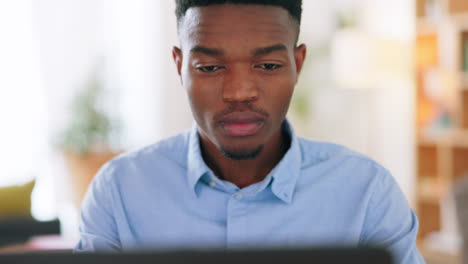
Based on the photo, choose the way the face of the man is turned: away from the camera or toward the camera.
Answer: toward the camera

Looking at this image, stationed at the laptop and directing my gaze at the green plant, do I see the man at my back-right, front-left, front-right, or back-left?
front-right

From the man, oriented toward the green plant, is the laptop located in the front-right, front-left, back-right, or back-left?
back-left

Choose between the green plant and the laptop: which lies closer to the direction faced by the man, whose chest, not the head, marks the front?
the laptop

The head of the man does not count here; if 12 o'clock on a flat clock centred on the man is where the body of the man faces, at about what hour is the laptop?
The laptop is roughly at 12 o'clock from the man.

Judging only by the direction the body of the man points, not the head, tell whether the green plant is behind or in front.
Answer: behind

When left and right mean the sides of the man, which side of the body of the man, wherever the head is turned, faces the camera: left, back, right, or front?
front
